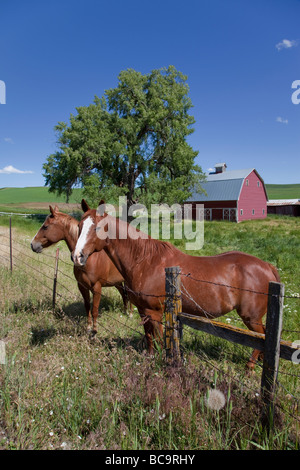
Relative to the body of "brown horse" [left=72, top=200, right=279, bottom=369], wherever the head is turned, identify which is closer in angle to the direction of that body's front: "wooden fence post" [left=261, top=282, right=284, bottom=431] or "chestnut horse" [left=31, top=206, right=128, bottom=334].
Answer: the chestnut horse

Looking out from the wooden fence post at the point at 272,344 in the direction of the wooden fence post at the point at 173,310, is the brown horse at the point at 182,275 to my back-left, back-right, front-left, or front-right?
front-right

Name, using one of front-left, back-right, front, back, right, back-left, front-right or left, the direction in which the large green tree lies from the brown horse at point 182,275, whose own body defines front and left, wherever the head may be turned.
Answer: right

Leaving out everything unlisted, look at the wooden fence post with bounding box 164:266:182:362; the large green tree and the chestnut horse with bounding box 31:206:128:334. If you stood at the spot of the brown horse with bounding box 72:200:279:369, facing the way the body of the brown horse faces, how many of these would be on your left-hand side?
1

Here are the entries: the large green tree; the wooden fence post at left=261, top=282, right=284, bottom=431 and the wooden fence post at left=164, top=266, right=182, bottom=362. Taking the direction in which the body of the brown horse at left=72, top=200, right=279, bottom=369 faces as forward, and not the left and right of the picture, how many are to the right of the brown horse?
1

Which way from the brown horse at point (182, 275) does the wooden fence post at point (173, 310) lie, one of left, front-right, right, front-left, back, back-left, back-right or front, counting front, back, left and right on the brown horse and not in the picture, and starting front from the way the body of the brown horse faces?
left

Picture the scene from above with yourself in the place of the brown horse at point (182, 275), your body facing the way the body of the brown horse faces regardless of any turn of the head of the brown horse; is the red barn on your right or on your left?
on your right

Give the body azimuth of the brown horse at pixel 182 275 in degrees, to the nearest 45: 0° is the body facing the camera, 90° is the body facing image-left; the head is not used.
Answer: approximately 90°
